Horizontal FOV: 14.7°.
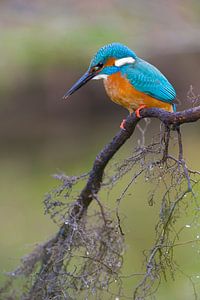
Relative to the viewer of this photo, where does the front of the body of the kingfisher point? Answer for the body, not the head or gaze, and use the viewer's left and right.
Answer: facing to the left of the viewer
